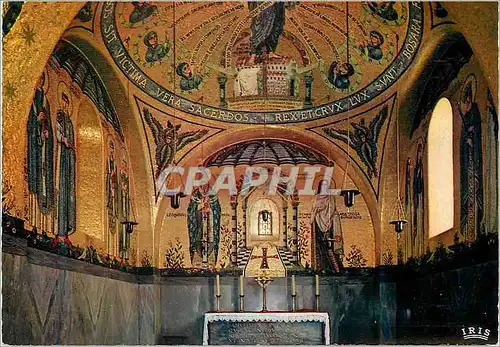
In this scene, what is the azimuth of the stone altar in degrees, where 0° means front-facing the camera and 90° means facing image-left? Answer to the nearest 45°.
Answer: approximately 0°

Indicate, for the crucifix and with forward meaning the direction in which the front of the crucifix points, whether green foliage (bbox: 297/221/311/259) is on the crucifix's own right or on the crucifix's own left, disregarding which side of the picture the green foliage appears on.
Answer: on the crucifix's own left

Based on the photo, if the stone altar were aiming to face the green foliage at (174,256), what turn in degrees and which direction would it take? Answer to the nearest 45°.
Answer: approximately 135° to its right

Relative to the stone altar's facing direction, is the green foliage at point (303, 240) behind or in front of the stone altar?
behind

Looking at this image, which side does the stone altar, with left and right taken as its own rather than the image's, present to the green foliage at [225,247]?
back
